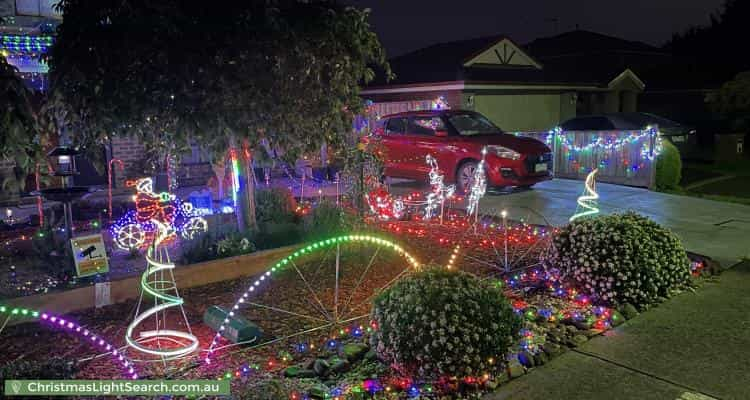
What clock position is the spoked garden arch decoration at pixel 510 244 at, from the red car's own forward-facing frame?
The spoked garden arch decoration is roughly at 1 o'clock from the red car.

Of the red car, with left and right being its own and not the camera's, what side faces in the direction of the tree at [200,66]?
right

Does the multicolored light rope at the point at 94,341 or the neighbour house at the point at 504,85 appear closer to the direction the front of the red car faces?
the multicolored light rope

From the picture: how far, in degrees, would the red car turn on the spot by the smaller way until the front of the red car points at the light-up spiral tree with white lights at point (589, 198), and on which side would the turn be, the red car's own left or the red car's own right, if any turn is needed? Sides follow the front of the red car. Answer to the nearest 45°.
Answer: approximately 45° to the red car's own right

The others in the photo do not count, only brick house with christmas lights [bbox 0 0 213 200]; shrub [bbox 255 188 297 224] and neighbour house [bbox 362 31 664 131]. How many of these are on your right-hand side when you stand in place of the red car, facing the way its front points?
2

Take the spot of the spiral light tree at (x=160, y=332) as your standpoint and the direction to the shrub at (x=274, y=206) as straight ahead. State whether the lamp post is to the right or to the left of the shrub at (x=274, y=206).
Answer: left

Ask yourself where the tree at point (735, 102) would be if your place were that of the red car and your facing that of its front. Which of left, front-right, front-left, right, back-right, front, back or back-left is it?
left

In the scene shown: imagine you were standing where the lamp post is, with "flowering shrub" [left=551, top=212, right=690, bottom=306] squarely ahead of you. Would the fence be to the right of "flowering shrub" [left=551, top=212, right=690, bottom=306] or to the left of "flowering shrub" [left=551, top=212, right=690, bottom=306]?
left

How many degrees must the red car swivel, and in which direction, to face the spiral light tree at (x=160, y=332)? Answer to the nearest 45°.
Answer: approximately 45° to its right

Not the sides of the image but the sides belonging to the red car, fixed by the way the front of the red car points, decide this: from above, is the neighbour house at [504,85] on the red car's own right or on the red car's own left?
on the red car's own left

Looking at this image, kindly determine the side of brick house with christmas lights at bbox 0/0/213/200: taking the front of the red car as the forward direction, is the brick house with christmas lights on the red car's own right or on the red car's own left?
on the red car's own right

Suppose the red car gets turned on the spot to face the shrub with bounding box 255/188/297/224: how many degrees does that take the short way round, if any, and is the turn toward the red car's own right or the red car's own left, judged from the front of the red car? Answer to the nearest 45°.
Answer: approximately 90° to the red car's own right

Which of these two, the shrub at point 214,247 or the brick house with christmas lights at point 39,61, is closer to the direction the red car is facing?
the shrub

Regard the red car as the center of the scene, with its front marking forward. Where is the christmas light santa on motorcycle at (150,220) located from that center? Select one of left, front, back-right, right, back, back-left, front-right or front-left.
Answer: right

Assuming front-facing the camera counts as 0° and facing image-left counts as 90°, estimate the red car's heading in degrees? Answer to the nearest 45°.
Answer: approximately 315°

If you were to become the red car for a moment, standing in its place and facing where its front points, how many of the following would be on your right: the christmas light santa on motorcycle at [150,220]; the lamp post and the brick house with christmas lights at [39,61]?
3

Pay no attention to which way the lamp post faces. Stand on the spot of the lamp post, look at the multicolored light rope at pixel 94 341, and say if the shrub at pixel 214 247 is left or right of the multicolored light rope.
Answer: left
